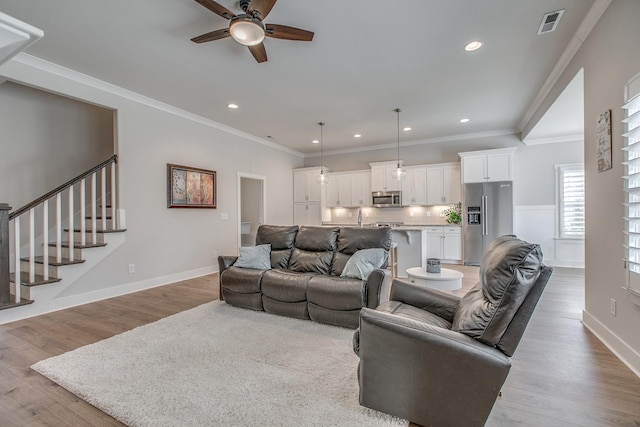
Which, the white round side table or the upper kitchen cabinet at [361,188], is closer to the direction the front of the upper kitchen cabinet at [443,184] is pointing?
the white round side table

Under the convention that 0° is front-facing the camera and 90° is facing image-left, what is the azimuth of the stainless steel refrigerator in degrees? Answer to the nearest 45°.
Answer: approximately 0°

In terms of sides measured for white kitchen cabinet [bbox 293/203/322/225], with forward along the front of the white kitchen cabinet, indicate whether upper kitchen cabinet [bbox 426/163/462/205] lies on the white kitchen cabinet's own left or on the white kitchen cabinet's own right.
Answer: on the white kitchen cabinet's own left

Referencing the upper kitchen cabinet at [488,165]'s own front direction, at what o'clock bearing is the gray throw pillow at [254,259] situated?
The gray throw pillow is roughly at 1 o'clock from the upper kitchen cabinet.

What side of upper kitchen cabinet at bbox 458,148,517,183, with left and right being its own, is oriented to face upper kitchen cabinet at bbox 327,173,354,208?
right

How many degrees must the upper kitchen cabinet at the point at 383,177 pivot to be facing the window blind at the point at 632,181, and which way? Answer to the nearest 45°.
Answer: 0° — it already faces it

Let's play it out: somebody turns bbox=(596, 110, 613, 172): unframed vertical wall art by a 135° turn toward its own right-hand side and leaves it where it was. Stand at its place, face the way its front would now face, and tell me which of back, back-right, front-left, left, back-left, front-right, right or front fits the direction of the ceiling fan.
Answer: back

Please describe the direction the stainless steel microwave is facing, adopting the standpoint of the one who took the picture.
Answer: facing the viewer

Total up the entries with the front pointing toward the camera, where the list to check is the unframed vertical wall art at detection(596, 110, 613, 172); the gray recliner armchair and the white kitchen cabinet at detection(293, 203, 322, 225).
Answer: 1

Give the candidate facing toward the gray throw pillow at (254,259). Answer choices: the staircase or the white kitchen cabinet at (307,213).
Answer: the white kitchen cabinet

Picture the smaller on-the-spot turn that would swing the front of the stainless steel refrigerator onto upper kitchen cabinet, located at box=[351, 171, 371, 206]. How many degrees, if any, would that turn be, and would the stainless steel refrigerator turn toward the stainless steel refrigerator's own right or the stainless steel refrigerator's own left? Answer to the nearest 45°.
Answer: approximately 90° to the stainless steel refrigerator's own right

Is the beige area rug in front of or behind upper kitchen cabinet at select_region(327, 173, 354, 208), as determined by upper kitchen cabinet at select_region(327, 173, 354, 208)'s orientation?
in front

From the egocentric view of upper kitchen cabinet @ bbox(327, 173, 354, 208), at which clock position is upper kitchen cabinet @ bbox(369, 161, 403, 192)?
upper kitchen cabinet @ bbox(369, 161, 403, 192) is roughly at 10 o'clock from upper kitchen cabinet @ bbox(327, 173, 354, 208).

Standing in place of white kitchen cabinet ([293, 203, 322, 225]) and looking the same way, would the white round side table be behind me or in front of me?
in front

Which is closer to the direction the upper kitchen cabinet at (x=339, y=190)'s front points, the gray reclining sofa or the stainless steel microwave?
the gray reclining sofa
